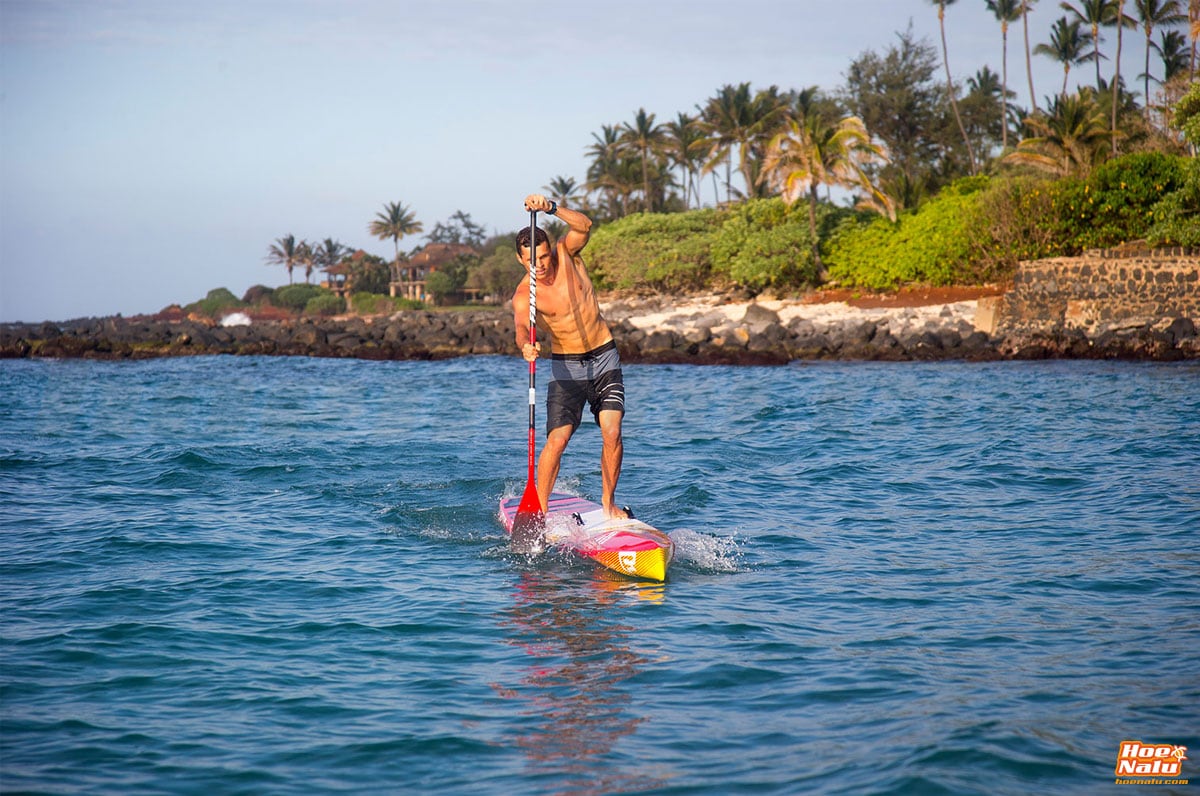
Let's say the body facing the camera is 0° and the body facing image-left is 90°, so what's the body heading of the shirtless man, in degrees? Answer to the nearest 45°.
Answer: approximately 0°

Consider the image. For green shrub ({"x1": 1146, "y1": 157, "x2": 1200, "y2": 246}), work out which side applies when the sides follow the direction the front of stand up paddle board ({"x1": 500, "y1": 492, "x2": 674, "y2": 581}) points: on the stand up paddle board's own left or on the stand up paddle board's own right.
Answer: on the stand up paddle board's own left

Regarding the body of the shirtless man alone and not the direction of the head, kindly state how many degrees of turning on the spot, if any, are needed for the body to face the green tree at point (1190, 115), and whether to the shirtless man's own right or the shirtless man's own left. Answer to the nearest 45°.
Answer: approximately 135° to the shirtless man's own left

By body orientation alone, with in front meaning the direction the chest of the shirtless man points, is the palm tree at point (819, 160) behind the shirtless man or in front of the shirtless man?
behind

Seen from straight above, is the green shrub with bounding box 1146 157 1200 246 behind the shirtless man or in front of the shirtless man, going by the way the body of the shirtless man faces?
behind

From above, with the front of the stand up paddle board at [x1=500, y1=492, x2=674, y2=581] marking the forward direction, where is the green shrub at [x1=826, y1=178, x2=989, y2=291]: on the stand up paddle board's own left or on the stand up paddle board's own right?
on the stand up paddle board's own left

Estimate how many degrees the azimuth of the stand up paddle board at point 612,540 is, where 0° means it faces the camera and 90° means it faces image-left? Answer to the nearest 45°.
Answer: approximately 315°

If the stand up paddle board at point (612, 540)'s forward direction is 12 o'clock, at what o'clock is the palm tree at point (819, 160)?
The palm tree is roughly at 8 o'clock from the stand up paddle board.

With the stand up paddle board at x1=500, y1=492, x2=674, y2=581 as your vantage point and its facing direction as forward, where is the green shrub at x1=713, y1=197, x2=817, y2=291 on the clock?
The green shrub is roughly at 8 o'clock from the stand up paddle board.

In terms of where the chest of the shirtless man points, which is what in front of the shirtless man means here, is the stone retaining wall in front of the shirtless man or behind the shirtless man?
behind
